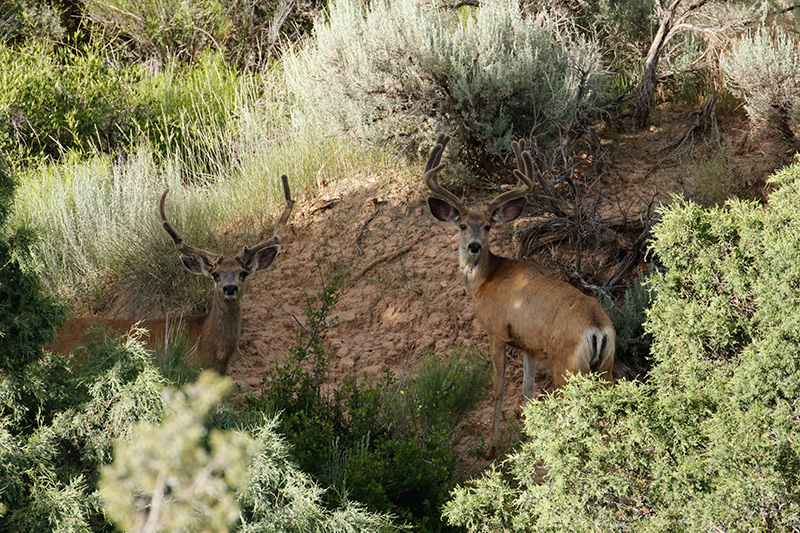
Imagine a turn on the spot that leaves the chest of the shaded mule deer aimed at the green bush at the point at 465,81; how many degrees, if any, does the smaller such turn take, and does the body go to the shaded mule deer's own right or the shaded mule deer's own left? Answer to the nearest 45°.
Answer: approximately 45° to the shaded mule deer's own left

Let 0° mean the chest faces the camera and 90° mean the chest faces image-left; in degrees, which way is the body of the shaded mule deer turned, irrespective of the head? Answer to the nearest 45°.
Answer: approximately 270°

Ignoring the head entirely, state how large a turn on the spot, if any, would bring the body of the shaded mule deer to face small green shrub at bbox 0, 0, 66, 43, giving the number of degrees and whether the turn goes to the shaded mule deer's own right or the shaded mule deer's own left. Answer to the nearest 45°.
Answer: approximately 90° to the shaded mule deer's own left

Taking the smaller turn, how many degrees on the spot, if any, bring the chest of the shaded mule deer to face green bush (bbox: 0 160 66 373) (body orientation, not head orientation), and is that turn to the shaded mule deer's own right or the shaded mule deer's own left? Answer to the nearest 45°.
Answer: approximately 135° to the shaded mule deer's own right

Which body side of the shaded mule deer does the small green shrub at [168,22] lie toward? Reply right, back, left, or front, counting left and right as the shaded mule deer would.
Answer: left

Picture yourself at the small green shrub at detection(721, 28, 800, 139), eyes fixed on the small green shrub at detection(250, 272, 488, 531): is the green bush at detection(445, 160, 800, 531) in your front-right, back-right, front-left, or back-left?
front-left

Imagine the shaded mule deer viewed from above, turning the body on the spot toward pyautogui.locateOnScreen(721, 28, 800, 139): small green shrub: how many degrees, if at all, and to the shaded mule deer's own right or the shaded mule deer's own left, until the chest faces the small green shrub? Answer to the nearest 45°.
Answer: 0° — it already faces it
